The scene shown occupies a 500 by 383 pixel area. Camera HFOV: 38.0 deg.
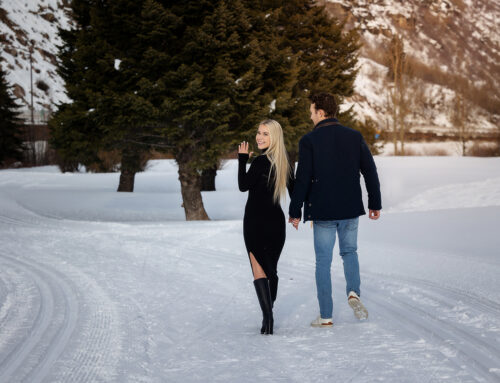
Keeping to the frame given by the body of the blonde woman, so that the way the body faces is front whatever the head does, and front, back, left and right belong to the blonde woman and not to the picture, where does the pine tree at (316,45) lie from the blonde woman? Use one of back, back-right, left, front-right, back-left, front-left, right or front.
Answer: front-right

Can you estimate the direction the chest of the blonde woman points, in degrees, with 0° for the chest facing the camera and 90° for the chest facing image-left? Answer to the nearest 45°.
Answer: approximately 135°

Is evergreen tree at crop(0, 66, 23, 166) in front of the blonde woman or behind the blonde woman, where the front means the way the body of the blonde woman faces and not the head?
in front
